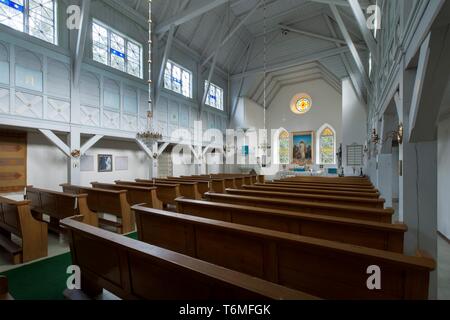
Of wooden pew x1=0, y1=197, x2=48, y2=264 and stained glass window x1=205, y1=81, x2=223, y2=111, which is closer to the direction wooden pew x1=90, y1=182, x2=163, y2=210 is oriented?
the stained glass window

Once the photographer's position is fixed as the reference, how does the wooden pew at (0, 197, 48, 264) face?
facing away from the viewer and to the right of the viewer

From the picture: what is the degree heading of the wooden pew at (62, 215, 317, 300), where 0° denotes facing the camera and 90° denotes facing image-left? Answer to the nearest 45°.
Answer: approximately 225°

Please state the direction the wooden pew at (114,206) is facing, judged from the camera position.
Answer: facing away from the viewer and to the right of the viewer

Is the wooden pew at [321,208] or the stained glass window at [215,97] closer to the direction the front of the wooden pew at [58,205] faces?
the stained glass window

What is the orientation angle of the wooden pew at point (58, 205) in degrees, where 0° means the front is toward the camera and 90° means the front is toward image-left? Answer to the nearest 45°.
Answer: approximately 225°

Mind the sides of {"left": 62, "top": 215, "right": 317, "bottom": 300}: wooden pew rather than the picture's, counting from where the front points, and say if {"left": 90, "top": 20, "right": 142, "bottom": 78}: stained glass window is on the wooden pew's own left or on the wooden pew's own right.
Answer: on the wooden pew's own left
